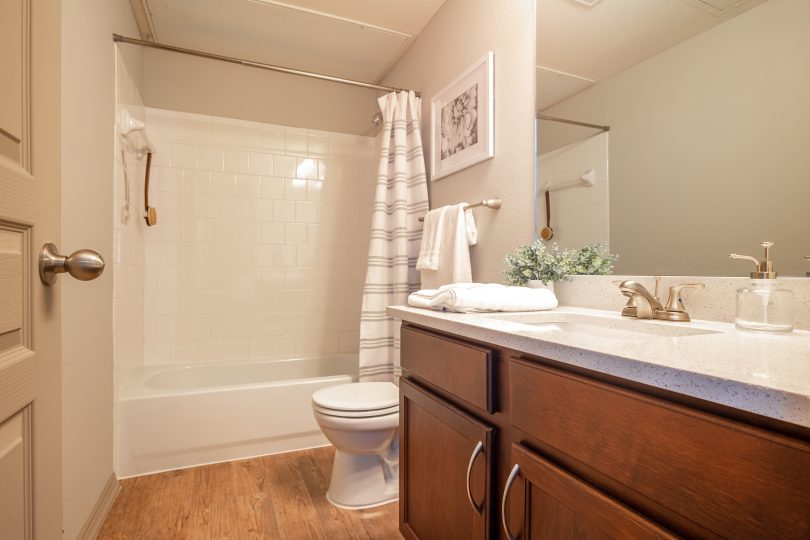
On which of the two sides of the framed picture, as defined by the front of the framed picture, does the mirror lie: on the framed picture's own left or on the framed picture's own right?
on the framed picture's own left

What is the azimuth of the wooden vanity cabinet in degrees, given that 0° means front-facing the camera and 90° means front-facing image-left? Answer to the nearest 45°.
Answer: approximately 45°

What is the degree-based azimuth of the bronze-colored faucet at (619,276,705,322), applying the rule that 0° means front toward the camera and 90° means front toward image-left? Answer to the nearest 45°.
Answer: approximately 45°
